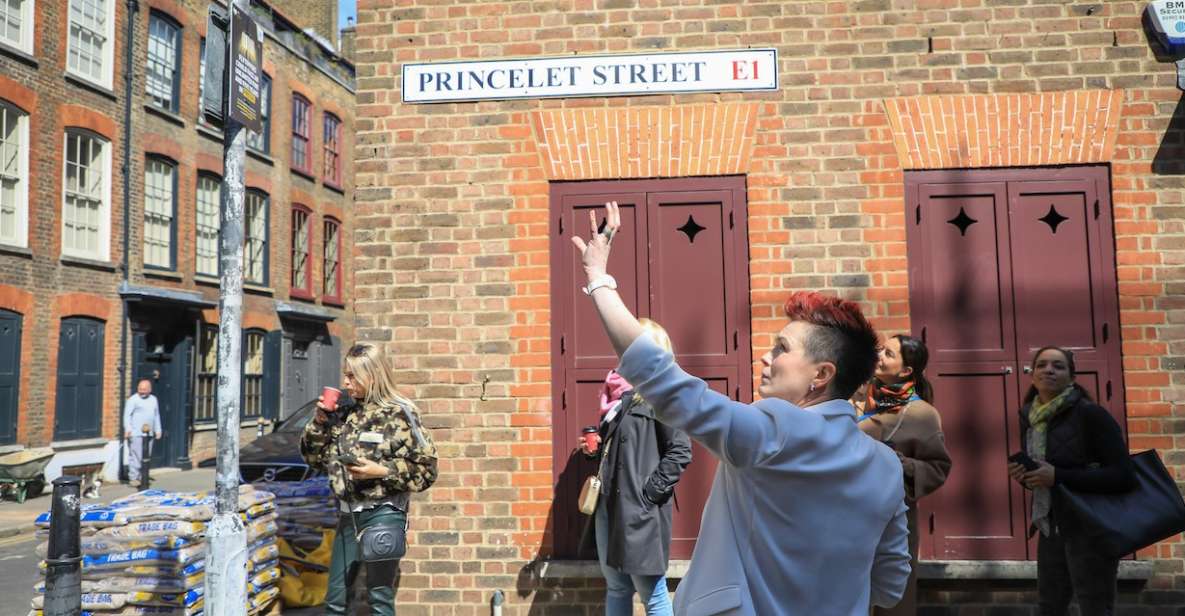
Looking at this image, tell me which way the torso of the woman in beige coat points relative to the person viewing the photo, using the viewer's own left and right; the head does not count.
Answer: facing to the left of the viewer

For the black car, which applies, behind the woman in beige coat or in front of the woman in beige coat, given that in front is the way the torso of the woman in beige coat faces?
in front

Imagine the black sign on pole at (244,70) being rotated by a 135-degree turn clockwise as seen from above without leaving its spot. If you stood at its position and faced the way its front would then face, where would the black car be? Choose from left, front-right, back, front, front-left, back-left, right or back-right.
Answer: right

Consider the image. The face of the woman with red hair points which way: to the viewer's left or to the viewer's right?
to the viewer's left

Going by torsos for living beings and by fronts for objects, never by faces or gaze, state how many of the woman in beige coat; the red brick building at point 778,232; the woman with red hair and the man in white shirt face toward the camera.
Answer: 2

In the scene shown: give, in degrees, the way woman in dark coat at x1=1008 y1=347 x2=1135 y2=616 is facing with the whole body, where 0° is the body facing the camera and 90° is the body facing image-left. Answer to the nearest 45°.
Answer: approximately 45°

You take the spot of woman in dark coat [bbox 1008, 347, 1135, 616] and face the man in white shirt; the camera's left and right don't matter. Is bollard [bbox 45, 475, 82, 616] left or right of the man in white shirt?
left
